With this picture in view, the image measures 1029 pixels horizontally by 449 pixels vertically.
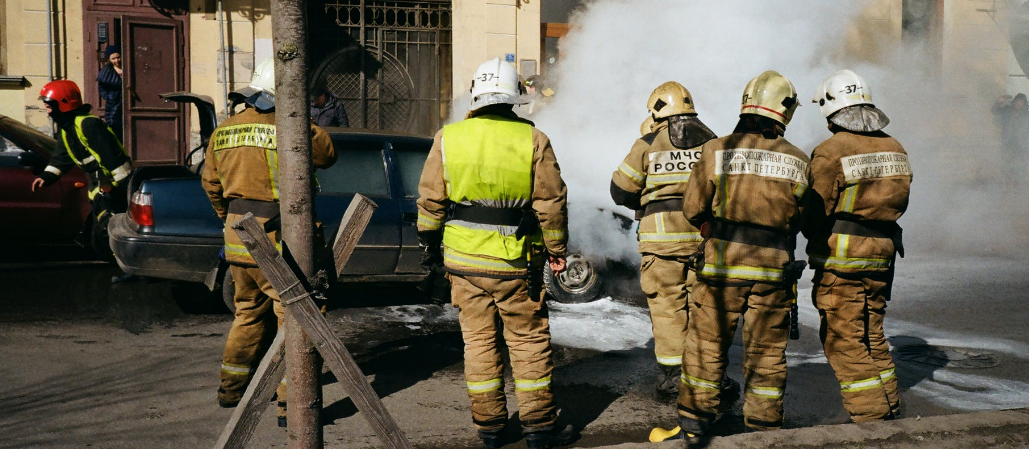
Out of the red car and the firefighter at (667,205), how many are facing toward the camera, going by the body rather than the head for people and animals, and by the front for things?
0

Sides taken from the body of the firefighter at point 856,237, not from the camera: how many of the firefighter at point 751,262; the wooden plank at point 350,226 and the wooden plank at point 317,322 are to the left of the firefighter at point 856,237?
3

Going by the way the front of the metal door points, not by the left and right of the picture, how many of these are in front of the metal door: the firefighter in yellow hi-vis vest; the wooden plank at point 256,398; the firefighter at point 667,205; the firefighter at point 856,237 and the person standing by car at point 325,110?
5

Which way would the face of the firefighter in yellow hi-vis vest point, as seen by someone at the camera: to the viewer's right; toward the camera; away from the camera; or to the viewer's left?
away from the camera

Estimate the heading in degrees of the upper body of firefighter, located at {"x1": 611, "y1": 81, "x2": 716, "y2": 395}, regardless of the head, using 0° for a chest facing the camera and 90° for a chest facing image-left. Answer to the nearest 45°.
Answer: approximately 135°

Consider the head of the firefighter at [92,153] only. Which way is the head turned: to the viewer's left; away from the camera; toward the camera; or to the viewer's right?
to the viewer's left

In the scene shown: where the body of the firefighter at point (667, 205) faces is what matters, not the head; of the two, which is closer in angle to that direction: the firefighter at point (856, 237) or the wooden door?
the wooden door

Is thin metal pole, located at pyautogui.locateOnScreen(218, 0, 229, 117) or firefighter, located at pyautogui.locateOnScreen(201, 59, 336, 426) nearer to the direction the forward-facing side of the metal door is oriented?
the firefighter

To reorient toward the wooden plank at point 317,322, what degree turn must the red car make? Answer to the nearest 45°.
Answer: approximately 90° to its right

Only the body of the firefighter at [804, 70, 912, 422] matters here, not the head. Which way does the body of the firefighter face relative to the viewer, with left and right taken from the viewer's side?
facing away from the viewer and to the left of the viewer
